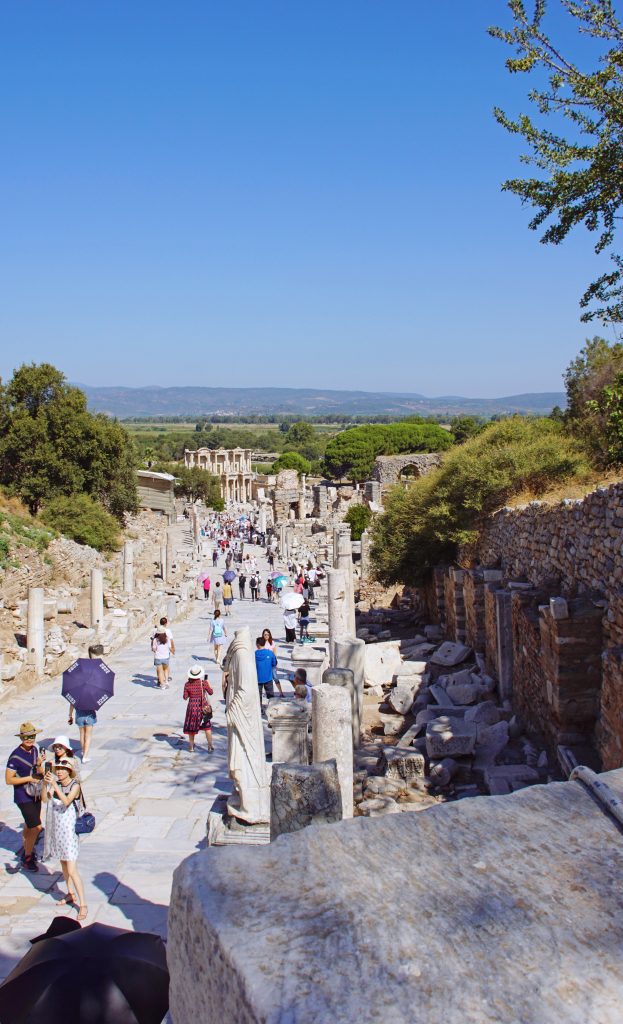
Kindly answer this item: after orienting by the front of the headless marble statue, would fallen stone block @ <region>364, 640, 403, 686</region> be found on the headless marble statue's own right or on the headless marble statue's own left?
on the headless marble statue's own right

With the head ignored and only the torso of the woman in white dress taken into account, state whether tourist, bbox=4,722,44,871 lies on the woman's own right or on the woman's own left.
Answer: on the woman's own right

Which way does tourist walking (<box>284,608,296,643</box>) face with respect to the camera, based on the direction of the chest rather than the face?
away from the camera

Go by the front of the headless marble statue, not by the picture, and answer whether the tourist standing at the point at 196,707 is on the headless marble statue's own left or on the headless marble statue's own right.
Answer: on the headless marble statue's own right

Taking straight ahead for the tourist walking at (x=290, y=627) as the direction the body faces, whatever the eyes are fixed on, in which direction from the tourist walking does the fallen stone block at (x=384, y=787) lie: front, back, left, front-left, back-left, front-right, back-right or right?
back

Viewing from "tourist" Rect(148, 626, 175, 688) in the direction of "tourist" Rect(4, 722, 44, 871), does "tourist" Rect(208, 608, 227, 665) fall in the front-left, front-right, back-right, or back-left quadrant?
back-left

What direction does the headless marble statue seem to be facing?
to the viewer's left

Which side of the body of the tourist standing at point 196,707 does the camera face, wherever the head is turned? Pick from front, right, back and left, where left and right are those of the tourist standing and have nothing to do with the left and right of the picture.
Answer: back
